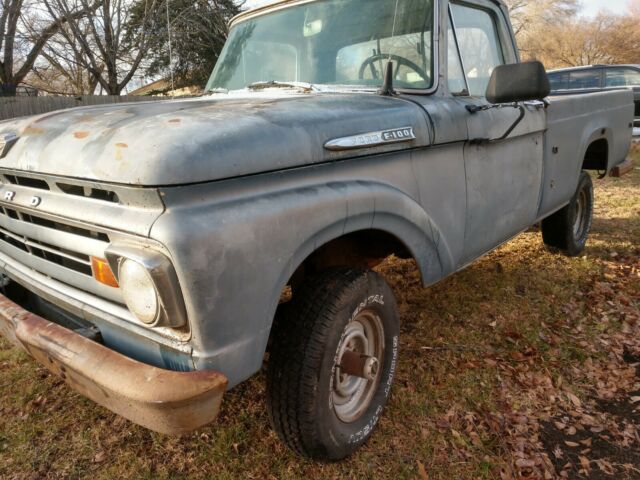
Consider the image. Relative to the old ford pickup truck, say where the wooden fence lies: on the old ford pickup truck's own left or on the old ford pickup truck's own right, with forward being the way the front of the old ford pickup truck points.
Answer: on the old ford pickup truck's own right

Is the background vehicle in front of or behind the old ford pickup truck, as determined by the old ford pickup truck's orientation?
behind

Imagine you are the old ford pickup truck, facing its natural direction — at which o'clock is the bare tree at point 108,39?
The bare tree is roughly at 4 o'clock from the old ford pickup truck.

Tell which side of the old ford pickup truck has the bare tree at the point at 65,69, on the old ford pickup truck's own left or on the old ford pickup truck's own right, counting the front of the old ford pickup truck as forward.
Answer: on the old ford pickup truck's own right

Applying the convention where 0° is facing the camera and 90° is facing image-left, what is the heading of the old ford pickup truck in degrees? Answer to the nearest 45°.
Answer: approximately 45°

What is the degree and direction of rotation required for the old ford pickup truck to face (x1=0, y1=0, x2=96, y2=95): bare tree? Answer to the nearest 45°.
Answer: approximately 90° to its right
